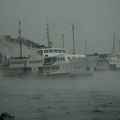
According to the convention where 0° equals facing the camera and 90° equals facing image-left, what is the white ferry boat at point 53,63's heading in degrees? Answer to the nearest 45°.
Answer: approximately 270°
